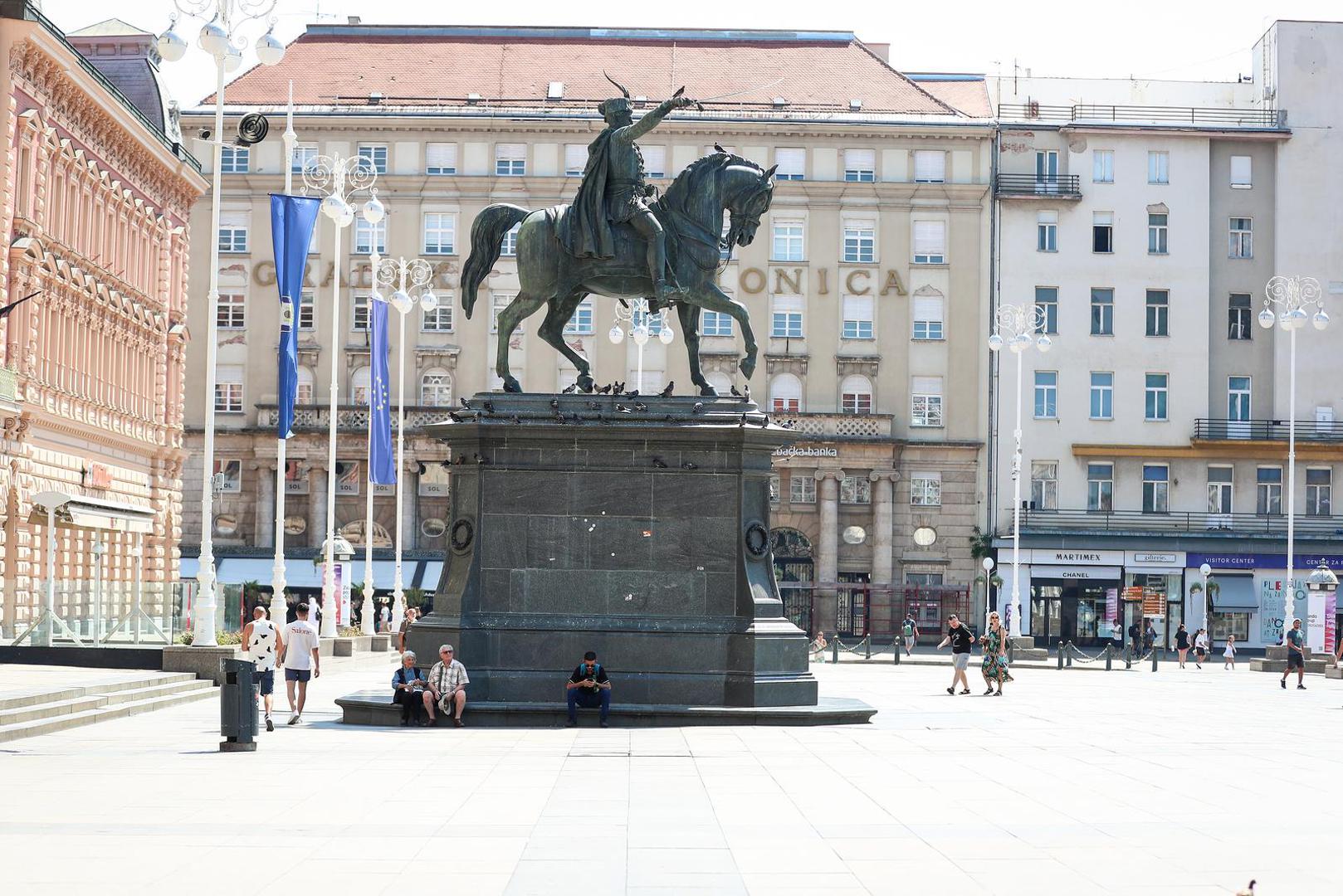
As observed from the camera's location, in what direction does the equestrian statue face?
facing to the right of the viewer

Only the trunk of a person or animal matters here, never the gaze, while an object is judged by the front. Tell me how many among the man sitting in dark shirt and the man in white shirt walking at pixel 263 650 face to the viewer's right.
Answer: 0

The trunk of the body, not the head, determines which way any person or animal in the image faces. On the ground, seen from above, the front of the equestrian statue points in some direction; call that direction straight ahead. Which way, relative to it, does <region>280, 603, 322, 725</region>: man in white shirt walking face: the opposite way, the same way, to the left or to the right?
to the left

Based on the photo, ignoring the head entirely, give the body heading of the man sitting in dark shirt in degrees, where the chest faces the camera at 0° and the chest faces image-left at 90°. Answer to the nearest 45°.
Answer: approximately 0°

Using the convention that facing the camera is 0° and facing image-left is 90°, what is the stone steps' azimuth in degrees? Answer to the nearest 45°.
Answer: approximately 315°
